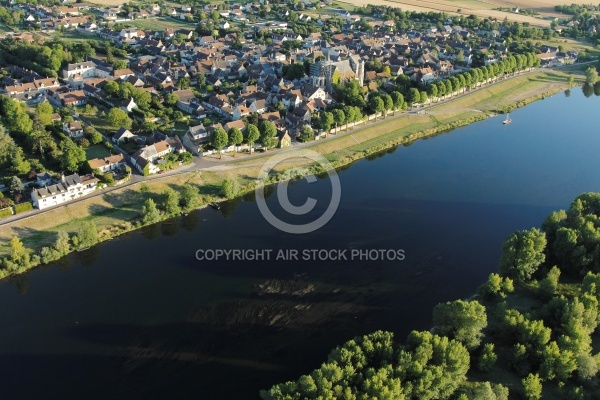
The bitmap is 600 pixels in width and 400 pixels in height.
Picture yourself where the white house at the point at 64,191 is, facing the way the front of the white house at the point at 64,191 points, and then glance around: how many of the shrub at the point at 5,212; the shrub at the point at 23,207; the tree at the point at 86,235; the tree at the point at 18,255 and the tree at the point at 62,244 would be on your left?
0

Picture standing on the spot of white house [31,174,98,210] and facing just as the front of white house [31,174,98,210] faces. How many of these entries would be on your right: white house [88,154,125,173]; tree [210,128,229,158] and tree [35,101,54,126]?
0

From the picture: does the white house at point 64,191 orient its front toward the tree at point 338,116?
no

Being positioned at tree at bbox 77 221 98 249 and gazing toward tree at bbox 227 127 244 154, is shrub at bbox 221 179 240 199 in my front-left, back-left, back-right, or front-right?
front-right

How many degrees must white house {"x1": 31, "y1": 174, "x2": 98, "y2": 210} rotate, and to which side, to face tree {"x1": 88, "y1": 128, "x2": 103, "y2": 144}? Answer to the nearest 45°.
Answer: approximately 135° to its left

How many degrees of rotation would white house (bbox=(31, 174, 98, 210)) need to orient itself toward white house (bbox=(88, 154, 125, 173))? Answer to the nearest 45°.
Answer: approximately 90° to its left

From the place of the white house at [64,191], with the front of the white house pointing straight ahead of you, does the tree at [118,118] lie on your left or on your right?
on your left

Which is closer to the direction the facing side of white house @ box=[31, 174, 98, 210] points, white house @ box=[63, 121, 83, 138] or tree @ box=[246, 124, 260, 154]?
the tree

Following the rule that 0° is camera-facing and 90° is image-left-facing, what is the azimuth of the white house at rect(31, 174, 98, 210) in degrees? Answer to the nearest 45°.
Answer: approximately 315°

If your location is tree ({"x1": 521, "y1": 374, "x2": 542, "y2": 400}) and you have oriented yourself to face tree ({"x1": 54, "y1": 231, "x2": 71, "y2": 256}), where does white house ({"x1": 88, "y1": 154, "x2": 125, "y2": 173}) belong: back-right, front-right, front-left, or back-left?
front-right

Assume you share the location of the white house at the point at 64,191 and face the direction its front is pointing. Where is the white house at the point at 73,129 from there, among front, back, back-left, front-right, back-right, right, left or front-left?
back-left

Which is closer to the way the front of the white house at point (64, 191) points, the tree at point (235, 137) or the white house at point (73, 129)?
the tree

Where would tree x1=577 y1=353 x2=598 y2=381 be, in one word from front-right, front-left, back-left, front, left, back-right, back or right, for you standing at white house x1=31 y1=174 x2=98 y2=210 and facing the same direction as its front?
front
